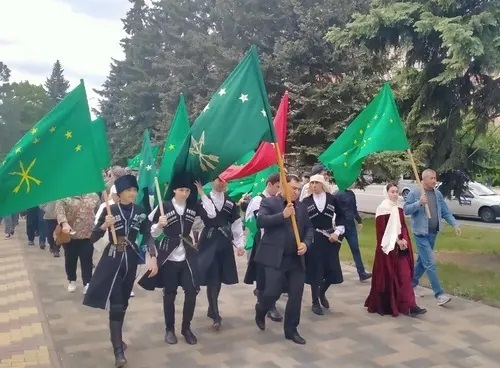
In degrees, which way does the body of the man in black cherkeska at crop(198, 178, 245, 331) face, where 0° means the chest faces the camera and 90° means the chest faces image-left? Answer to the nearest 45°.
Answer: approximately 0°

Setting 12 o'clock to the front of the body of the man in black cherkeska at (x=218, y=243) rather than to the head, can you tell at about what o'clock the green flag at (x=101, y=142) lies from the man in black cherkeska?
The green flag is roughly at 3 o'clock from the man in black cherkeska.

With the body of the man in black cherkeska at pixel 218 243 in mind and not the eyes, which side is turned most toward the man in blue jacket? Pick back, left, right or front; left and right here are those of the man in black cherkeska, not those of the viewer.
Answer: left

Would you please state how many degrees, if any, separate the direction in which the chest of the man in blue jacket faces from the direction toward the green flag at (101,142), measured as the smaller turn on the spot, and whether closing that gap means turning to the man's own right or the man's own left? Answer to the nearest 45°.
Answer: approximately 90° to the man's own right

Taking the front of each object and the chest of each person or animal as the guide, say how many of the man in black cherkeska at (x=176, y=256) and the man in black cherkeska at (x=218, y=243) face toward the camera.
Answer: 2

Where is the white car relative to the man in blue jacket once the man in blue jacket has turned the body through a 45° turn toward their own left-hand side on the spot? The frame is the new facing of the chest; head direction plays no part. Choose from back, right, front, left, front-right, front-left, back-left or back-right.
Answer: left

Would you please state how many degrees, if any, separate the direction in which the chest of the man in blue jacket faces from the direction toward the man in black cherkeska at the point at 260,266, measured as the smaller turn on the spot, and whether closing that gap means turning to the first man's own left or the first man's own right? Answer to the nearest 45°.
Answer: approximately 90° to the first man's own right

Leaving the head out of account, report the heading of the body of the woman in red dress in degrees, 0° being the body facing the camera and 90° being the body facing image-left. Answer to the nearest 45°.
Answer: approximately 315°

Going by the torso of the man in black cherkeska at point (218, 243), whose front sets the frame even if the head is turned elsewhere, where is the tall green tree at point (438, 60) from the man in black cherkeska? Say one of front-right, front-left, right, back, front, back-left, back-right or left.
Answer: back-left

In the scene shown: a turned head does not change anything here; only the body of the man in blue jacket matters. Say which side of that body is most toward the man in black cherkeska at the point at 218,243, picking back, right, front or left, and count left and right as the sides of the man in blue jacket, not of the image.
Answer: right
